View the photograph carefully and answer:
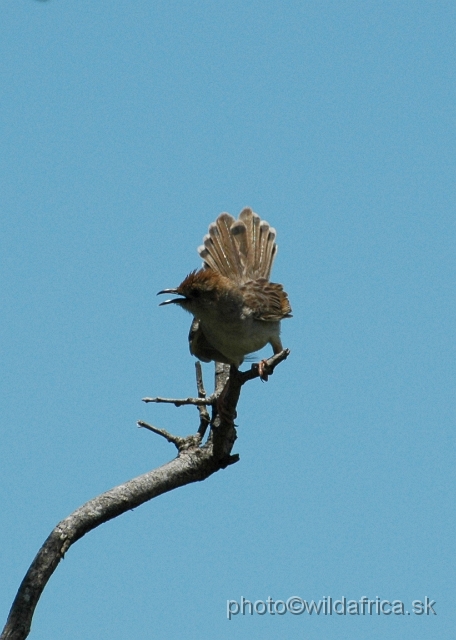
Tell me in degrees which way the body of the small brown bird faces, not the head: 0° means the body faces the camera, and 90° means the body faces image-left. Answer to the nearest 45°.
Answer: approximately 45°
